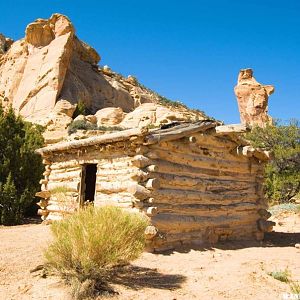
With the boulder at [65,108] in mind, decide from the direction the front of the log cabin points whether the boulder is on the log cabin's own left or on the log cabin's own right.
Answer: on the log cabin's own right

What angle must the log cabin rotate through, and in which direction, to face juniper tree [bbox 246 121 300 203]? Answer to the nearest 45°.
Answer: approximately 180°

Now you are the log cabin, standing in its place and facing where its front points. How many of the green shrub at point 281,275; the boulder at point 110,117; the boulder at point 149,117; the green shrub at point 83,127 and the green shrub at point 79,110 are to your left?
1

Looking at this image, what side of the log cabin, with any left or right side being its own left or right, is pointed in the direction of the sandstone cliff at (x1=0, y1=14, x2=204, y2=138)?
right

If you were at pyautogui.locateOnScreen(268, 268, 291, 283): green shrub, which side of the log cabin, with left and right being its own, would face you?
left

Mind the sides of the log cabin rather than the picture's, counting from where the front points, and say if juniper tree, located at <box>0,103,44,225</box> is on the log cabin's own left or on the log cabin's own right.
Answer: on the log cabin's own right

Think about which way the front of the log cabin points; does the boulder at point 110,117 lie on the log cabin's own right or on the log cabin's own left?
on the log cabin's own right

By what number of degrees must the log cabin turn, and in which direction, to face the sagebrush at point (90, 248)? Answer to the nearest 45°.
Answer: approximately 45° to its left

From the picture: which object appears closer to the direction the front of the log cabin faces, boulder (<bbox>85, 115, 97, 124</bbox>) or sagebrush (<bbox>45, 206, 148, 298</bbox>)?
the sagebrush

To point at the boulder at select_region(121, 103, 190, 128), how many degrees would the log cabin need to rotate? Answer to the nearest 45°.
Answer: approximately 135° to its right

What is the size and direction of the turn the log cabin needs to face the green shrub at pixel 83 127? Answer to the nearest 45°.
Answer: approximately 135° to its right

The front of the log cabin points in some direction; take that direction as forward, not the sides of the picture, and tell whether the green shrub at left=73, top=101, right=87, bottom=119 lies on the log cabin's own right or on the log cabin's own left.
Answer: on the log cabin's own right

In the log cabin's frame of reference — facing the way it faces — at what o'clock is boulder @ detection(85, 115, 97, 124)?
The boulder is roughly at 4 o'clock from the log cabin.
